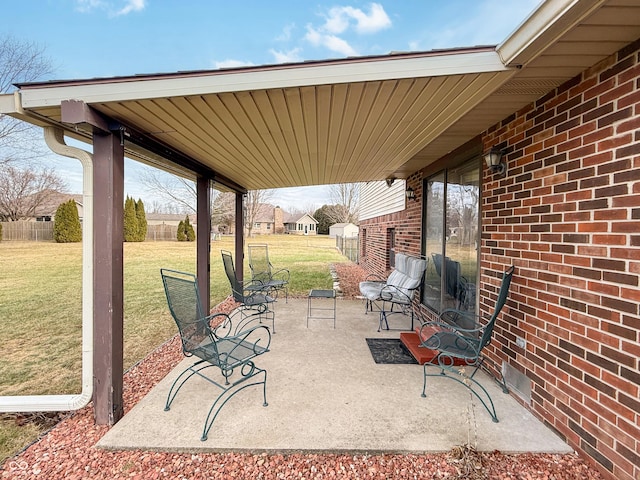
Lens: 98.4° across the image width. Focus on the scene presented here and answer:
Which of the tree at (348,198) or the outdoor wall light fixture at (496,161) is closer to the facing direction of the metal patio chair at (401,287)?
the outdoor wall light fixture

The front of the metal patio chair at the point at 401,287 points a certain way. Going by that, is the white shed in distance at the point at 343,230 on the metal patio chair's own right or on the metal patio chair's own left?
on the metal patio chair's own right

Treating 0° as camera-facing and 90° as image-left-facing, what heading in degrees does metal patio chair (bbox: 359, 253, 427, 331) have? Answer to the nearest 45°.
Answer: approximately 45°

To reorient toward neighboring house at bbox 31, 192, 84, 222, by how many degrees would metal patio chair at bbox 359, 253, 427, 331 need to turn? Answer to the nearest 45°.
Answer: approximately 90° to its right

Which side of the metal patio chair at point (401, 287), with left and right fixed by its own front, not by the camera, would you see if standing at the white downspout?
front

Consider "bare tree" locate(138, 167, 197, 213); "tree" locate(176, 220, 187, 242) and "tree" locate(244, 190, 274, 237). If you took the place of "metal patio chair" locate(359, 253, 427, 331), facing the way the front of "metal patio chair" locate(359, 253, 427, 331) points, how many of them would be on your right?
3

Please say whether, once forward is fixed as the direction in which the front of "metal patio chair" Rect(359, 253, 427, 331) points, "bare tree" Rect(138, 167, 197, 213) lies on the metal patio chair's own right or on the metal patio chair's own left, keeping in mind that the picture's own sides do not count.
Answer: on the metal patio chair's own right

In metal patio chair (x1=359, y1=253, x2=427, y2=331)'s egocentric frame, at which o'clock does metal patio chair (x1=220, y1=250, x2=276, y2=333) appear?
metal patio chair (x1=220, y1=250, x2=276, y2=333) is roughly at 1 o'clock from metal patio chair (x1=359, y1=253, x2=427, y2=331).

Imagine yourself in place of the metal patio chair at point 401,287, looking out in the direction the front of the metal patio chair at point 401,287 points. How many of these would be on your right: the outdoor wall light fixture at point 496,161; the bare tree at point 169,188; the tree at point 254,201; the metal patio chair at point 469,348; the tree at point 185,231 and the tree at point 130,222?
4

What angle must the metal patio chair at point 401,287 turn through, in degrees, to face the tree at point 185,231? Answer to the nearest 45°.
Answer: approximately 90° to its right
